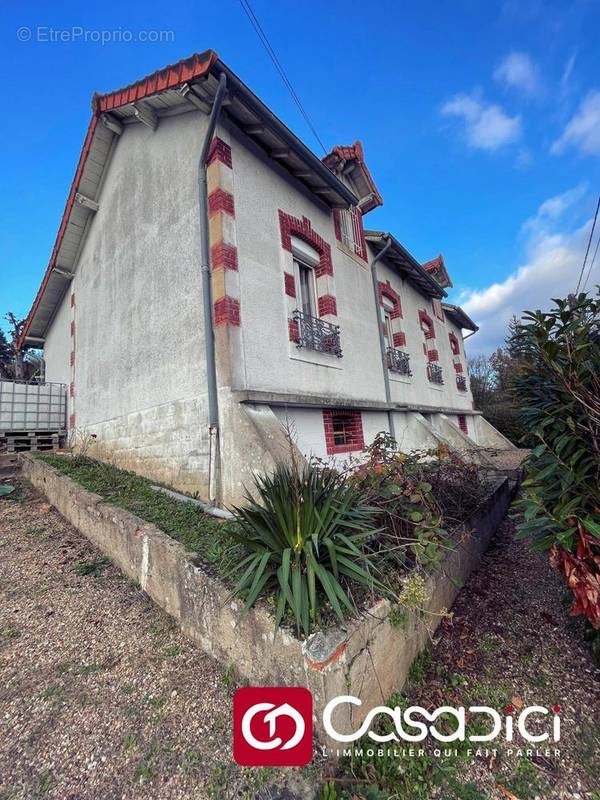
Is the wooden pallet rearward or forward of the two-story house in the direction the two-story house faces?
rearward

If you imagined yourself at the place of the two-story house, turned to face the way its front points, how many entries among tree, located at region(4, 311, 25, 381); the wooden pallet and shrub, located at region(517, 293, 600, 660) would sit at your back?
2

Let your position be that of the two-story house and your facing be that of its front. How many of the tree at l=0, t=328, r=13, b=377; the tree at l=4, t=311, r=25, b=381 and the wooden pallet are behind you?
3

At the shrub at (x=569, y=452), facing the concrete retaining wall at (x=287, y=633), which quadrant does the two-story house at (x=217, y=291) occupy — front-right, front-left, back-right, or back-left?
front-right

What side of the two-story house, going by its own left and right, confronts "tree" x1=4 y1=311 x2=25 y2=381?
back

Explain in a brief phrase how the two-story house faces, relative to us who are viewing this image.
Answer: facing the viewer and to the right of the viewer

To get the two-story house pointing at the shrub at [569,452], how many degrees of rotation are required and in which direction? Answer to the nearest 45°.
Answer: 0° — it already faces it

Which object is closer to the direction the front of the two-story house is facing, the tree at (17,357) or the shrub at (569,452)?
the shrub

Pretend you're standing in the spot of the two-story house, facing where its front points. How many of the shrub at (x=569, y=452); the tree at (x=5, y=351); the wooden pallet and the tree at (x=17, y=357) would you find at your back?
3
